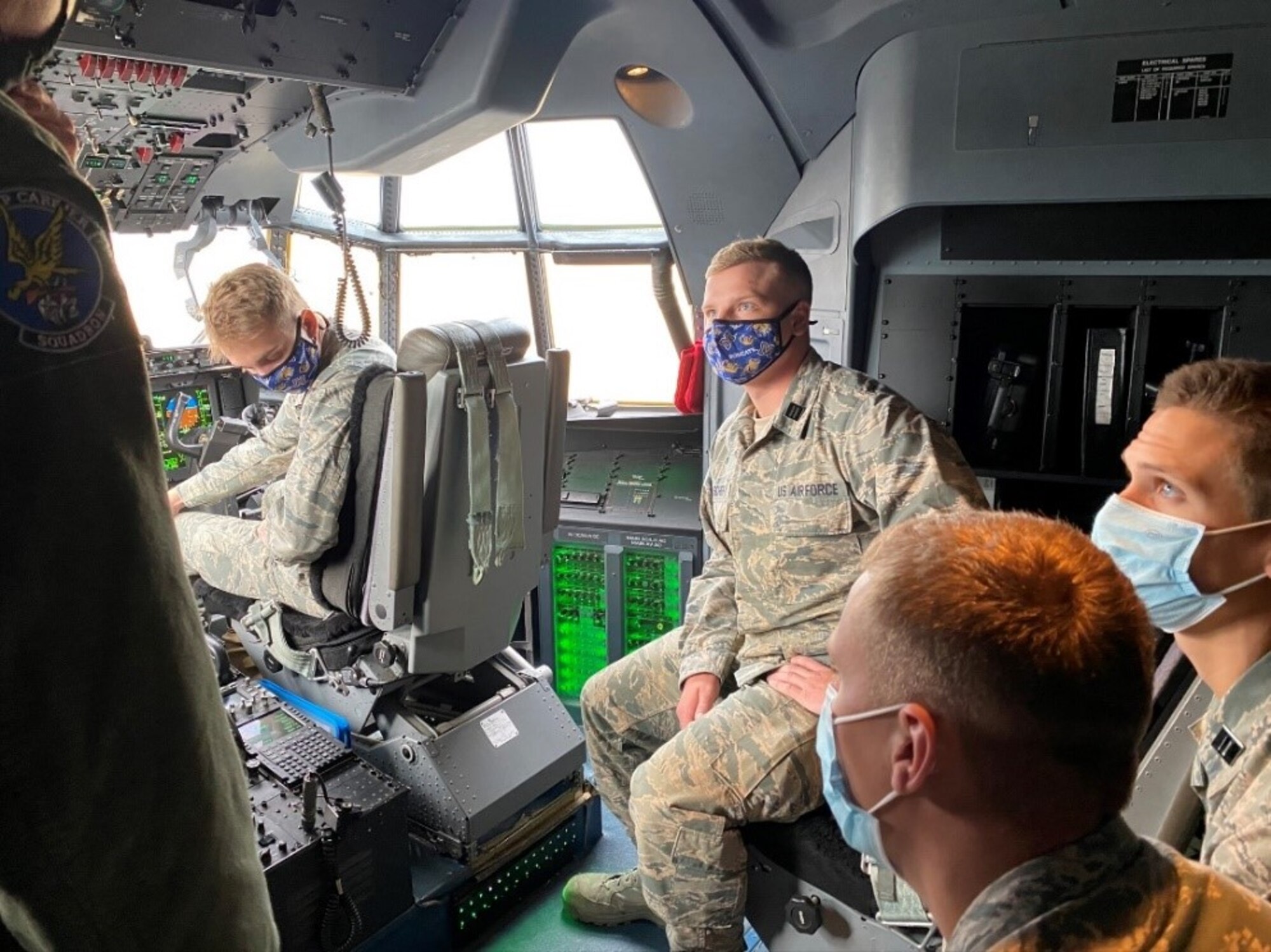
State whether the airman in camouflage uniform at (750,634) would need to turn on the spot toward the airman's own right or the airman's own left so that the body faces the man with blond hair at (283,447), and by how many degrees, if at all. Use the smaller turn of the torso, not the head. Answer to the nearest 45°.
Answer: approximately 45° to the airman's own right

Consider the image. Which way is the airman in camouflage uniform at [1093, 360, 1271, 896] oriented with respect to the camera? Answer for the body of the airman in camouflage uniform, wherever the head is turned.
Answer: to the viewer's left

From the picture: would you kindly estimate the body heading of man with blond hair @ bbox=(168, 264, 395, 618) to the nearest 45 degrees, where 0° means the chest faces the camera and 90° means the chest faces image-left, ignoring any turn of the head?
approximately 90°

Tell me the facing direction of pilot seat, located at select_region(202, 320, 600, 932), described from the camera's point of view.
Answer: facing away from the viewer and to the left of the viewer

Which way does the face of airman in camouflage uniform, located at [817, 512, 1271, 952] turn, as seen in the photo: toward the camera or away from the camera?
away from the camera

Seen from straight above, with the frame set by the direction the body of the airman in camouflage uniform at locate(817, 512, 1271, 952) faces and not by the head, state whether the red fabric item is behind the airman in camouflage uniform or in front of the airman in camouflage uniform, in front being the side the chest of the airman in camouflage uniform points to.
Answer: in front

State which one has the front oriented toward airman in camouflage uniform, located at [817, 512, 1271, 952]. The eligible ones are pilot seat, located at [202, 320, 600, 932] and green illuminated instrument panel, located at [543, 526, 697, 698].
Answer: the green illuminated instrument panel

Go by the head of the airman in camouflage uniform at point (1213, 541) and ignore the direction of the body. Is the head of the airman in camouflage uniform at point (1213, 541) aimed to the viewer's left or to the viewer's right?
to the viewer's left
